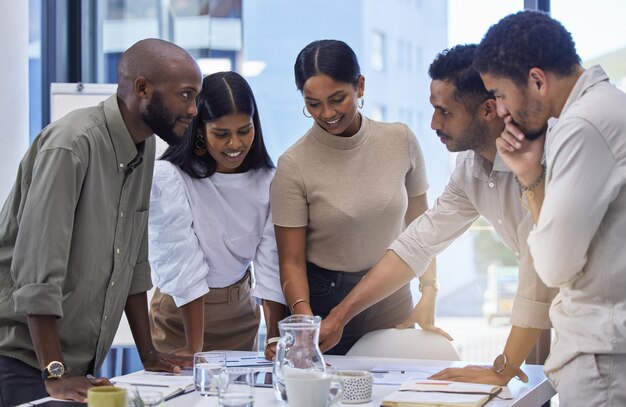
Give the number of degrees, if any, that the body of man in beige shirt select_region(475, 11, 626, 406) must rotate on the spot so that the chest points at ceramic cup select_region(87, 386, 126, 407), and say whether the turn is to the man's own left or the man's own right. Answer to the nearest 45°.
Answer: approximately 45° to the man's own left

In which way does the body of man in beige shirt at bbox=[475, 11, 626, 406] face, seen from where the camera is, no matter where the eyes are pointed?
to the viewer's left

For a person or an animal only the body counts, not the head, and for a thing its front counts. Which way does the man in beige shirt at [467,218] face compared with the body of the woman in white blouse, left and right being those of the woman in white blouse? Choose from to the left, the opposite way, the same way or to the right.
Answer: to the right

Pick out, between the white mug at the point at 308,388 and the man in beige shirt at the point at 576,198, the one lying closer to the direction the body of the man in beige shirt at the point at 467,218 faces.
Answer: the white mug

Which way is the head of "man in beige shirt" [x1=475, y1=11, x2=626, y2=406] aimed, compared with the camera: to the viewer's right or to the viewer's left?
to the viewer's left

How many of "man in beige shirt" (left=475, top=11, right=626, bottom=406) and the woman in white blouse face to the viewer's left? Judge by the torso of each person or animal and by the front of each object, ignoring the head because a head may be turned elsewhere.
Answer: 1

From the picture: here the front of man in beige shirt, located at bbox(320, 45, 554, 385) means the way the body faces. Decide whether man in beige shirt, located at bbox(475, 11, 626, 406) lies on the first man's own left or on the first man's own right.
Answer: on the first man's own left

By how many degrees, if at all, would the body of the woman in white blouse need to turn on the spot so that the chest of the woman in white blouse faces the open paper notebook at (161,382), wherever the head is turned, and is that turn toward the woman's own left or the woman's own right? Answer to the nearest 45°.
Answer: approximately 45° to the woman's own right

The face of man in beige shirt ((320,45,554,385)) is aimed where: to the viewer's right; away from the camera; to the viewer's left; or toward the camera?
to the viewer's left

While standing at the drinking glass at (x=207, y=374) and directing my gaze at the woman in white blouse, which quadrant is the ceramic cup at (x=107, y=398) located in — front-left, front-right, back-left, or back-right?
back-left
